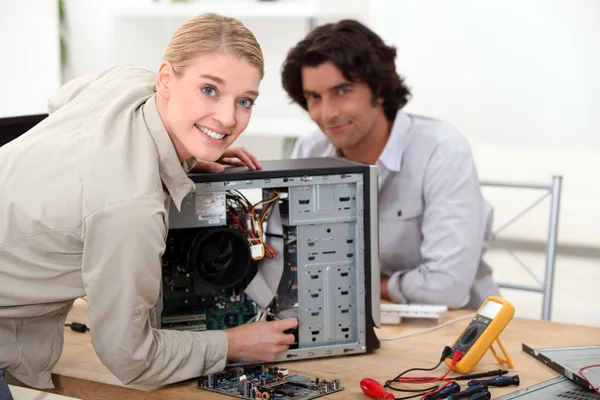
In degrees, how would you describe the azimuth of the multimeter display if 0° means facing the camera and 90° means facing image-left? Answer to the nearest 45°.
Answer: approximately 45°

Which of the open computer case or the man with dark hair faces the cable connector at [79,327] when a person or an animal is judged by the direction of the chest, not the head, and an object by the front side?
the man with dark hair

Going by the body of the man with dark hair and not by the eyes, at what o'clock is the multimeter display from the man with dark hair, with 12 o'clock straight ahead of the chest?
The multimeter display is roughly at 10 o'clock from the man with dark hair.

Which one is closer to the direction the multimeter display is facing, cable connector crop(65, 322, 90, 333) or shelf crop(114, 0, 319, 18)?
the cable connector

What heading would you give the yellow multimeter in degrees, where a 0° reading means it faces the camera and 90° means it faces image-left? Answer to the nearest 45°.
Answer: approximately 45°

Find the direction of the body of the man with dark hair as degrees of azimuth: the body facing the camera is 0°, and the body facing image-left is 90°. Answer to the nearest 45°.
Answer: approximately 45°
